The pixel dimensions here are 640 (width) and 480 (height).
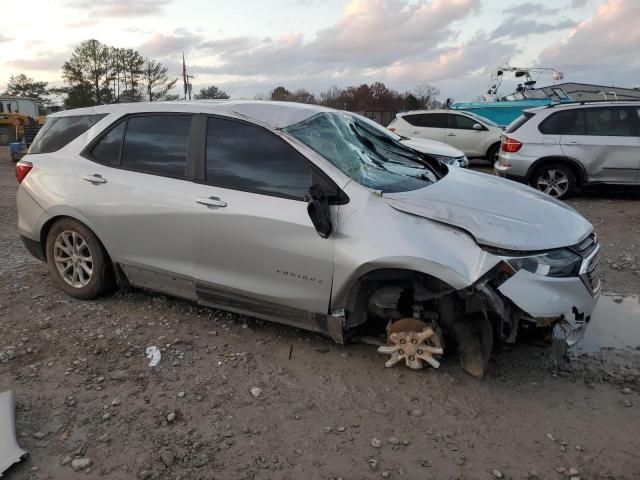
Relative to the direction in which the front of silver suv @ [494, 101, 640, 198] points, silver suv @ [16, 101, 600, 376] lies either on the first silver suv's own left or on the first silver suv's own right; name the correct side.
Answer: on the first silver suv's own right

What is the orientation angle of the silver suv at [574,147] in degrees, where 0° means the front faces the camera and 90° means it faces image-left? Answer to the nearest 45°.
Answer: approximately 270°

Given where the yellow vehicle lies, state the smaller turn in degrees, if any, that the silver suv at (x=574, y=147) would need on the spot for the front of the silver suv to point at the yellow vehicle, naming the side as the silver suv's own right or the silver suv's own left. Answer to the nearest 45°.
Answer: approximately 180°

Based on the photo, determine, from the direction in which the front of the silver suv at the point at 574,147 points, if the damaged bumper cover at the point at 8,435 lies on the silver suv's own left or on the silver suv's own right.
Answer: on the silver suv's own right

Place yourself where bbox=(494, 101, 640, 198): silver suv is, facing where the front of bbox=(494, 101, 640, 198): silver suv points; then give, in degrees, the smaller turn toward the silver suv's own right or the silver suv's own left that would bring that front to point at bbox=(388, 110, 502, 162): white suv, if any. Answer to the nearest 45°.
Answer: approximately 135° to the silver suv's own left
